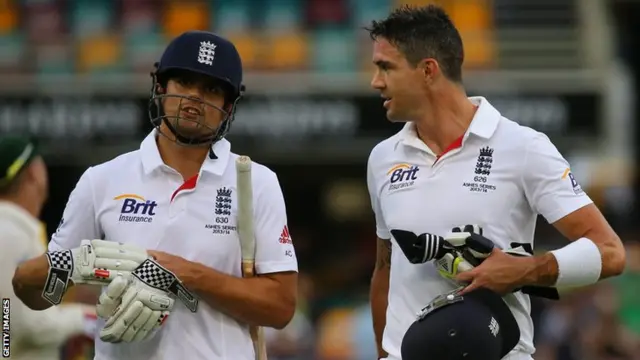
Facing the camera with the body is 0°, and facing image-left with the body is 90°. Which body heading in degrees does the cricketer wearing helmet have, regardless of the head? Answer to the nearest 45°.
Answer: approximately 0°
